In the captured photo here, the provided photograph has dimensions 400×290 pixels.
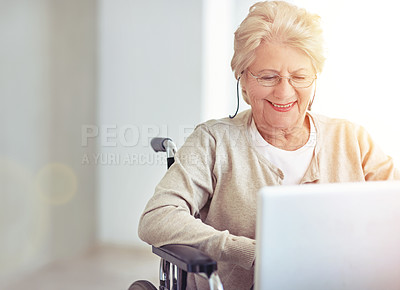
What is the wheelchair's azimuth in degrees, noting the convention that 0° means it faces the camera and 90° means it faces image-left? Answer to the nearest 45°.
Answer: approximately 315°
